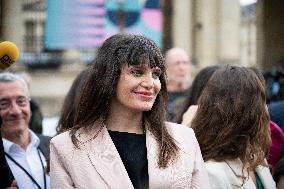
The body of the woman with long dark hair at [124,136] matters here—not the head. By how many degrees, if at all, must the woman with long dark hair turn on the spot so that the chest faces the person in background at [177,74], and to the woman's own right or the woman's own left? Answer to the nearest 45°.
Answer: approximately 135° to the woman's own left

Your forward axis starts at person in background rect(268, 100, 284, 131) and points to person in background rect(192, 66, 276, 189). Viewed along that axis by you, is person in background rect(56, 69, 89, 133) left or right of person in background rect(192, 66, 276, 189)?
right

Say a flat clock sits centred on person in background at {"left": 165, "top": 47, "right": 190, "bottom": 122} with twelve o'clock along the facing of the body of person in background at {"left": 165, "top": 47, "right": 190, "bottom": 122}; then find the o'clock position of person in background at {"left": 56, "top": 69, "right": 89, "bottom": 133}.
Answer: person in background at {"left": 56, "top": 69, "right": 89, "bottom": 133} is roughly at 2 o'clock from person in background at {"left": 165, "top": 47, "right": 190, "bottom": 122}.

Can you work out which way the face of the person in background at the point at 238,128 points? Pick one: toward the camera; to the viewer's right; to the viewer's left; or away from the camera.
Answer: away from the camera

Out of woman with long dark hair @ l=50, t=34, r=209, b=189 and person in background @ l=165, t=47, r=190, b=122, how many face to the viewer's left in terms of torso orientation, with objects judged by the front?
0

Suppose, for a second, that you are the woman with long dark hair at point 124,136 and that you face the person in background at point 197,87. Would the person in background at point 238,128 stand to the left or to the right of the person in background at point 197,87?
right

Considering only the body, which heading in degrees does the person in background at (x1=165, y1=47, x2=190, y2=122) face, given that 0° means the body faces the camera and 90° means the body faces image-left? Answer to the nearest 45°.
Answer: approximately 315°
